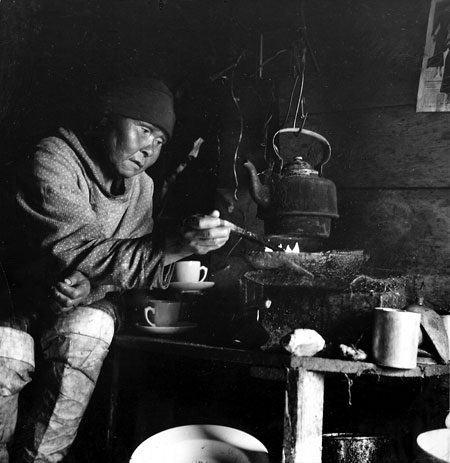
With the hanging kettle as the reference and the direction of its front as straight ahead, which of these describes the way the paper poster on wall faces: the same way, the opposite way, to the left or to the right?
to the left

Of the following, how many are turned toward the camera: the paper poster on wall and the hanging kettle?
1

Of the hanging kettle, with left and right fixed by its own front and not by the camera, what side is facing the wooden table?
left

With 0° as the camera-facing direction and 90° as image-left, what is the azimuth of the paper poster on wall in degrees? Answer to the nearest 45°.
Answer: approximately 0°

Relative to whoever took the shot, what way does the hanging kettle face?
facing to the left of the viewer
